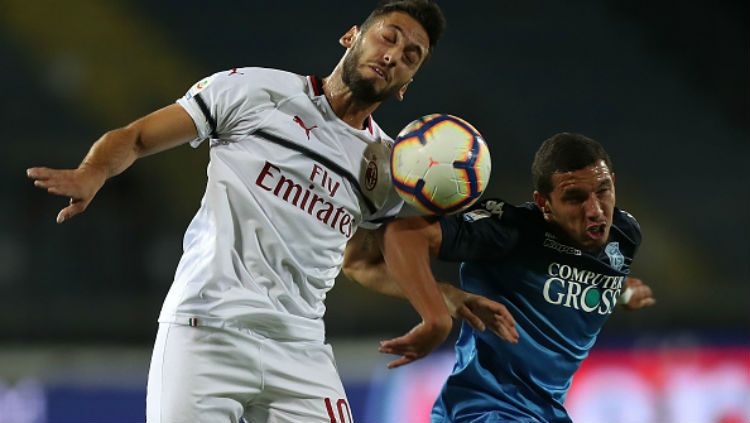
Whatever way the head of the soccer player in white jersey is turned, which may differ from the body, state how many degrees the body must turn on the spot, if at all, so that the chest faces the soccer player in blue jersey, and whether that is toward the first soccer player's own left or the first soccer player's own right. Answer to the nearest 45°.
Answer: approximately 45° to the first soccer player's own left

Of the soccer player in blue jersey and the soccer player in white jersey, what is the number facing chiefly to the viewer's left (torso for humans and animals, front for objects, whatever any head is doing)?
0

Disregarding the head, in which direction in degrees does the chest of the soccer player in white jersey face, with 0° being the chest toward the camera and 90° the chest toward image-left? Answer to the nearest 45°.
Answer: approximately 315°

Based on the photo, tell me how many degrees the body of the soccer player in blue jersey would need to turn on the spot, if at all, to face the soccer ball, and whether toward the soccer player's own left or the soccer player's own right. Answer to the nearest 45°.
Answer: approximately 90° to the soccer player's own right

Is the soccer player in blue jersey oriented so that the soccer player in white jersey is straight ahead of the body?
no
